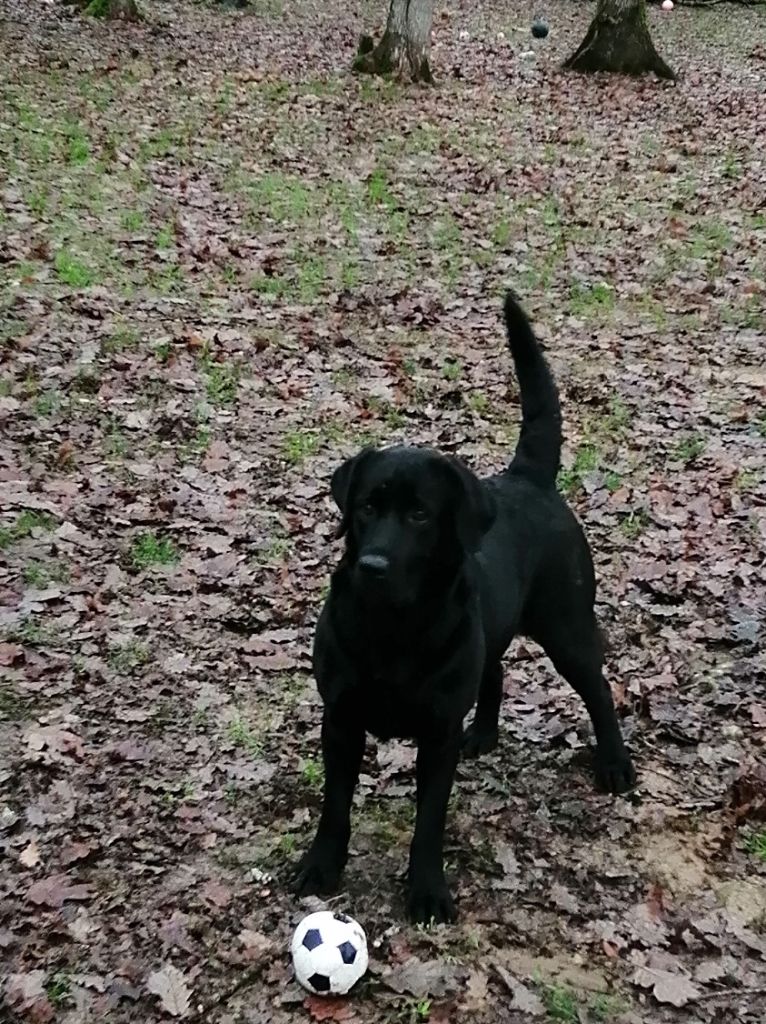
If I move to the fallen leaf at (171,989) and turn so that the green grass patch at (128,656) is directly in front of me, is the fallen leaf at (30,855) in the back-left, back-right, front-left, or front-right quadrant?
front-left

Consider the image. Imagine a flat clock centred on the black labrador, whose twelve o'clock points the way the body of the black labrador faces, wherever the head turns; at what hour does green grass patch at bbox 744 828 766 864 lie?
The green grass patch is roughly at 7 o'clock from the black labrador.

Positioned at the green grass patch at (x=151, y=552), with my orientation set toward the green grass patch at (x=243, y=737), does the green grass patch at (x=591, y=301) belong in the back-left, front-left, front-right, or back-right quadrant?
back-left

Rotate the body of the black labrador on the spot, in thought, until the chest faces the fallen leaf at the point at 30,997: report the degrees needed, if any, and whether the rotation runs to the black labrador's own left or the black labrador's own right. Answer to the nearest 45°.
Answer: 0° — it already faces it

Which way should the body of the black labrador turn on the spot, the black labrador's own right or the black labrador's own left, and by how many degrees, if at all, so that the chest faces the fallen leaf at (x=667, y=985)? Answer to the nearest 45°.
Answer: approximately 135° to the black labrador's own left

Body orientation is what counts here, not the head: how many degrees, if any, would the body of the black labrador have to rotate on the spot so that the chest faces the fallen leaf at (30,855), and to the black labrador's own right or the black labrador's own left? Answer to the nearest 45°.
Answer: approximately 45° to the black labrador's own right

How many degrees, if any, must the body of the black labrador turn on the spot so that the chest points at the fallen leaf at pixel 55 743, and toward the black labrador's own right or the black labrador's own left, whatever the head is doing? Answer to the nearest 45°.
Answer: approximately 45° to the black labrador's own right

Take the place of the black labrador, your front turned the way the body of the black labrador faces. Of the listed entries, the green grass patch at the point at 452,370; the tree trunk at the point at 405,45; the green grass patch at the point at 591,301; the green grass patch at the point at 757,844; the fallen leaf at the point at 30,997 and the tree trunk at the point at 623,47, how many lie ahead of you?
1

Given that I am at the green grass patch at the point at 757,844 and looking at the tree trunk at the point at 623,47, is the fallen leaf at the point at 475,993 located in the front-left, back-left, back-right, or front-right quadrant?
back-left

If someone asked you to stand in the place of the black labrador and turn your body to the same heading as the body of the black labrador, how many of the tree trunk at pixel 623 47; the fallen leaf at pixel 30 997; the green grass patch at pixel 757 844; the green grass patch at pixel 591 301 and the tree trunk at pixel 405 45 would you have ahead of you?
1

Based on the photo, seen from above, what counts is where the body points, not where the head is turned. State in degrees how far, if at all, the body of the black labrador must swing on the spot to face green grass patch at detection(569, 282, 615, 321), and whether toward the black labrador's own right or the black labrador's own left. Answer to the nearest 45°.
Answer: approximately 135° to the black labrador's own right

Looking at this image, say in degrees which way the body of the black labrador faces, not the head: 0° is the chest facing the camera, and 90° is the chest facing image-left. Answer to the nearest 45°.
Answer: approximately 45°

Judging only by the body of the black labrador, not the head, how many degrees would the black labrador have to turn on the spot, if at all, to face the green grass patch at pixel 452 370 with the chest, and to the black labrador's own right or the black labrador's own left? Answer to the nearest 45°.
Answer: approximately 135° to the black labrador's own right
